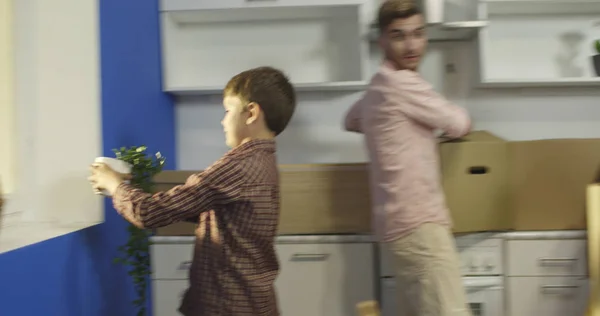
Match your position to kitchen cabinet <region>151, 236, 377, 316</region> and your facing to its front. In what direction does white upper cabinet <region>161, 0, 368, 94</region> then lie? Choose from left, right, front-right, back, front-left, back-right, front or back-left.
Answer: back

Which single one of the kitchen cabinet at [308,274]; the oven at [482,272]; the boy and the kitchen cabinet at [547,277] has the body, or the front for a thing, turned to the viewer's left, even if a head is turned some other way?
the boy

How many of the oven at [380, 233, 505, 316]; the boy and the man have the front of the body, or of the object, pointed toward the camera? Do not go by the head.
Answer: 1

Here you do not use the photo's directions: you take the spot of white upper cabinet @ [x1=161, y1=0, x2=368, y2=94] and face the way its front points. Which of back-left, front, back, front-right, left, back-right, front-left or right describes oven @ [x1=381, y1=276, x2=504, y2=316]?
front-left

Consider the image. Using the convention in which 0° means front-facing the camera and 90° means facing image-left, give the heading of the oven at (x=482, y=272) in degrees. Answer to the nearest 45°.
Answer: approximately 0°

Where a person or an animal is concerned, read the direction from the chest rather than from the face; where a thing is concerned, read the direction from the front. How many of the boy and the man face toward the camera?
0

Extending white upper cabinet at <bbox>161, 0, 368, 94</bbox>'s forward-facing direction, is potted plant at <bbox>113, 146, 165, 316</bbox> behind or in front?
in front

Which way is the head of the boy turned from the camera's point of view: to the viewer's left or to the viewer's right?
to the viewer's left
